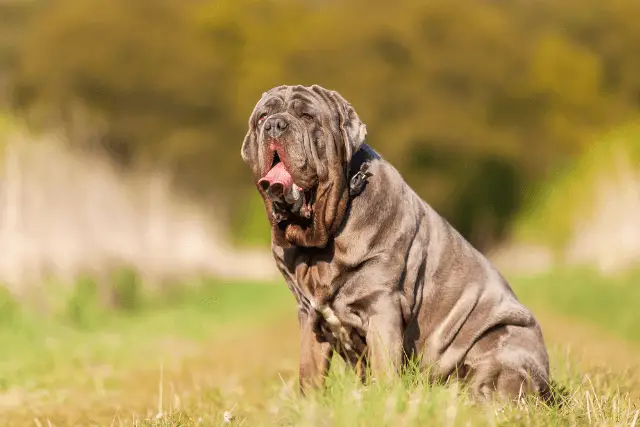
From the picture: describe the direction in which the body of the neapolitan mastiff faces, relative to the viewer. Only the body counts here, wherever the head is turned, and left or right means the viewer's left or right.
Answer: facing the viewer and to the left of the viewer
